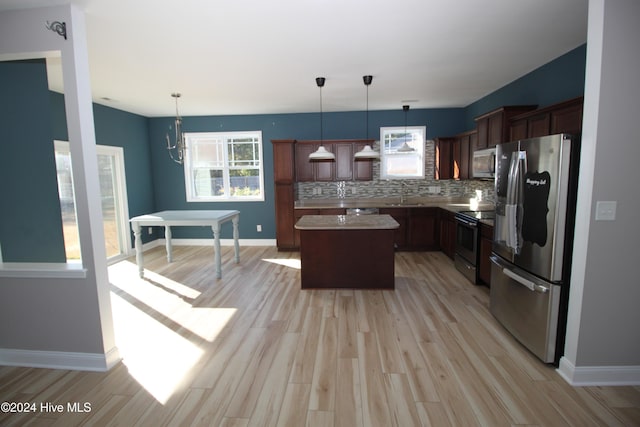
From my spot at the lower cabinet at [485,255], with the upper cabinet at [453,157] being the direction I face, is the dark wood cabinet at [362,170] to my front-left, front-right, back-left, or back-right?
front-left

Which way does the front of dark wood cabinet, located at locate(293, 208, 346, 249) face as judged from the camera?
facing the viewer

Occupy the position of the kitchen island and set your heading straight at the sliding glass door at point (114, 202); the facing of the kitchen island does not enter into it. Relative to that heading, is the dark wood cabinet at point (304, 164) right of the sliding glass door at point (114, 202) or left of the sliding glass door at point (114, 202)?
right

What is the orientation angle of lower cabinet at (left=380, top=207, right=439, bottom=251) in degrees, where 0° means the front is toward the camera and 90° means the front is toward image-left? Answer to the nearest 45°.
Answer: approximately 0°

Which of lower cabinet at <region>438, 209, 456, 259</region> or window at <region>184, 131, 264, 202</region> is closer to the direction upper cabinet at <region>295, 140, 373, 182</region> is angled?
the lower cabinet

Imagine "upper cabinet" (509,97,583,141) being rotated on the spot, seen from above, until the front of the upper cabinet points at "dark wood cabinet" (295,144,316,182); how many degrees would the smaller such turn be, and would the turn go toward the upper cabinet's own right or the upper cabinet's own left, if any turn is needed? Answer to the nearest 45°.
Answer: approximately 45° to the upper cabinet's own right

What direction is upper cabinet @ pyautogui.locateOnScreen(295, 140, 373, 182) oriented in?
toward the camera

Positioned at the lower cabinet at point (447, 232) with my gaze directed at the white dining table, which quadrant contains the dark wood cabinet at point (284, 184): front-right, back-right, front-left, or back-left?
front-right

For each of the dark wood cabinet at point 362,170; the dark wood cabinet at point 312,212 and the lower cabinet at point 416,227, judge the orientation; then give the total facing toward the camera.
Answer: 3

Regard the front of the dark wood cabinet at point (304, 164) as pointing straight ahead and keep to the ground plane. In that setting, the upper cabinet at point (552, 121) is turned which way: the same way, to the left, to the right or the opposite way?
to the right

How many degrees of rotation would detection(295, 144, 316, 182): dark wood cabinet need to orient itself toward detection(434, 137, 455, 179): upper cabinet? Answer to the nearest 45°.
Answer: approximately 90° to its left
